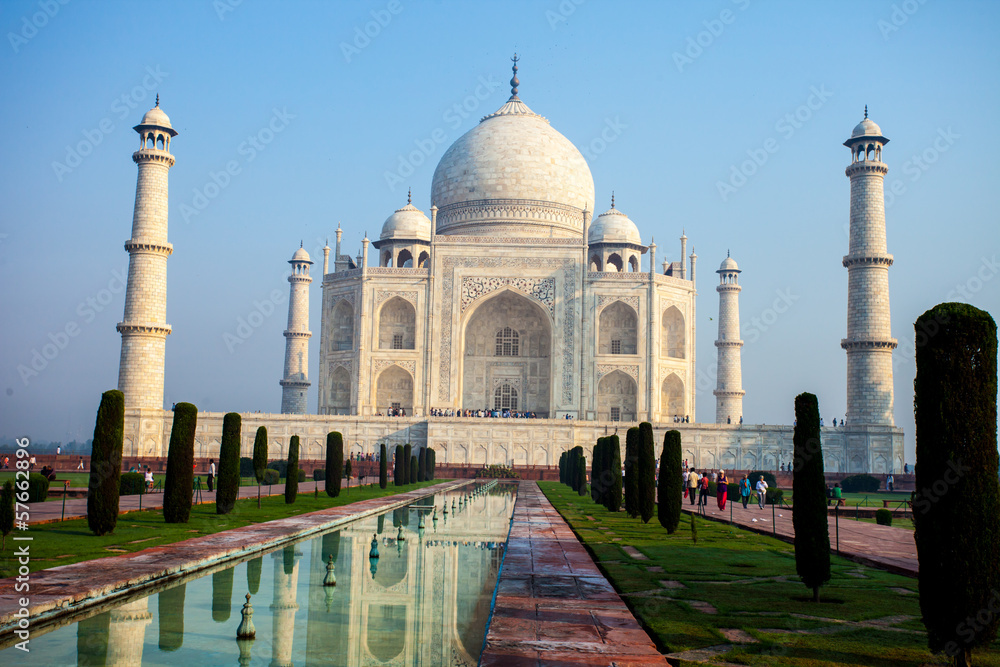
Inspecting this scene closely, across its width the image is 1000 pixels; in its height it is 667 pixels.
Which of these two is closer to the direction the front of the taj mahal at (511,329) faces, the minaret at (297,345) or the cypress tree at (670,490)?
the cypress tree

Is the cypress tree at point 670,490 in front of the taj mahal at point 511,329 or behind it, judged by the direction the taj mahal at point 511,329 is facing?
in front

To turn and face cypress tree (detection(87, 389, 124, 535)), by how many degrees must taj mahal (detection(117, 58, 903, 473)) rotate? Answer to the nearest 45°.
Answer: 0° — it already faces it

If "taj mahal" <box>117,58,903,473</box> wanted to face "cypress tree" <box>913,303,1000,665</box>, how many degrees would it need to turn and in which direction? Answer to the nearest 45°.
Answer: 0° — it already faces it

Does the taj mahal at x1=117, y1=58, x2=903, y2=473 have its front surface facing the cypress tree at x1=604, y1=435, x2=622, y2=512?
yes

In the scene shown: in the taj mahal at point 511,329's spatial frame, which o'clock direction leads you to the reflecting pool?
The reflecting pool is roughly at 12 o'clock from the taj mahal.

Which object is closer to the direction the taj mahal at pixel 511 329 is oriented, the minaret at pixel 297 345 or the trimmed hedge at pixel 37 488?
the trimmed hedge

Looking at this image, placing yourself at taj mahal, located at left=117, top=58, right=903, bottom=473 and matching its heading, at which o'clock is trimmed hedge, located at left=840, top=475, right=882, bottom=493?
The trimmed hedge is roughly at 10 o'clock from the taj mahal.

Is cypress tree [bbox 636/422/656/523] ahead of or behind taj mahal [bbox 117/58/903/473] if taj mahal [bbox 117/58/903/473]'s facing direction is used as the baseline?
ahead

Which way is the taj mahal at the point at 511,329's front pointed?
toward the camera
